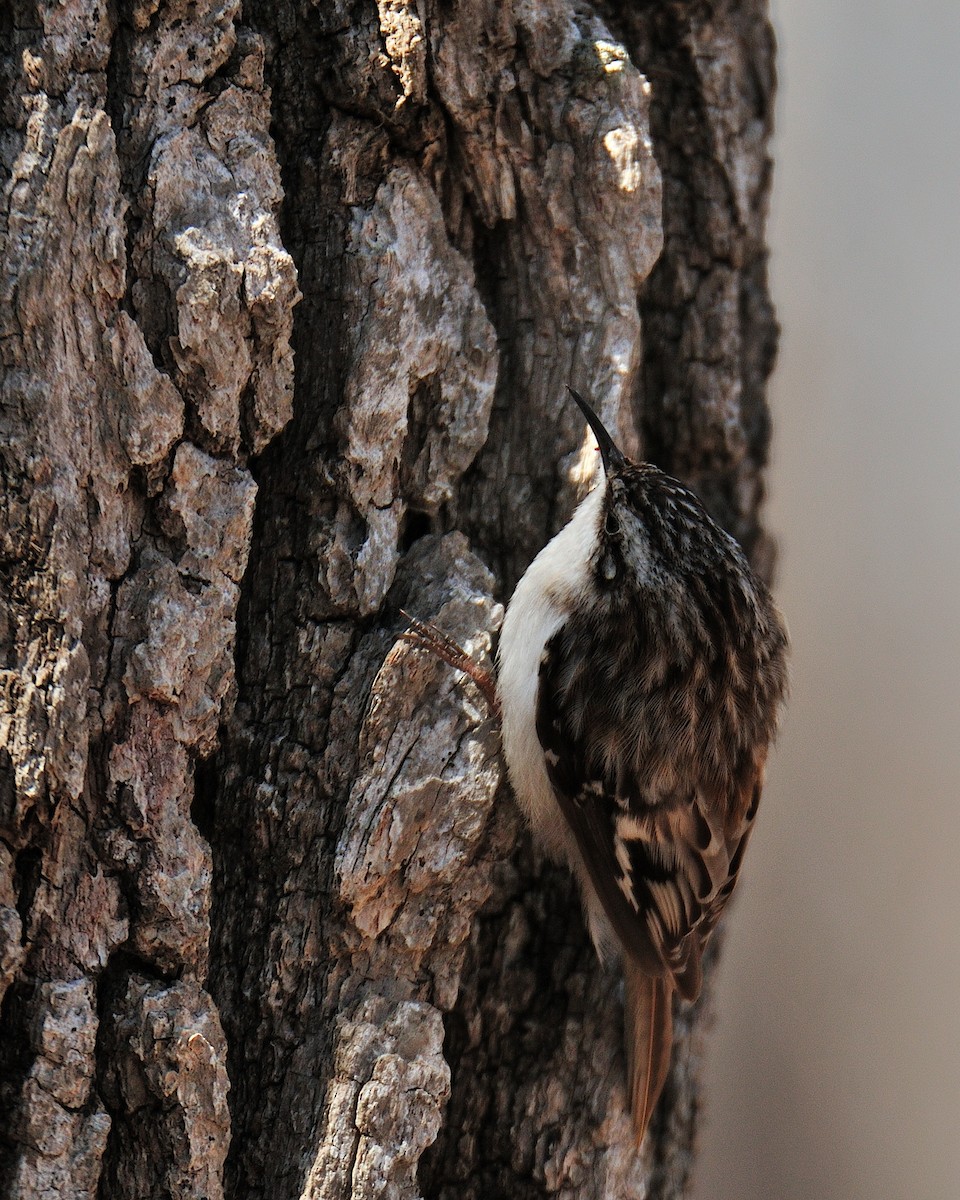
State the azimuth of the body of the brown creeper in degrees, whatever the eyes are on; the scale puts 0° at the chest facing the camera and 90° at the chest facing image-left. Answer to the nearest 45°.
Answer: approximately 135°
